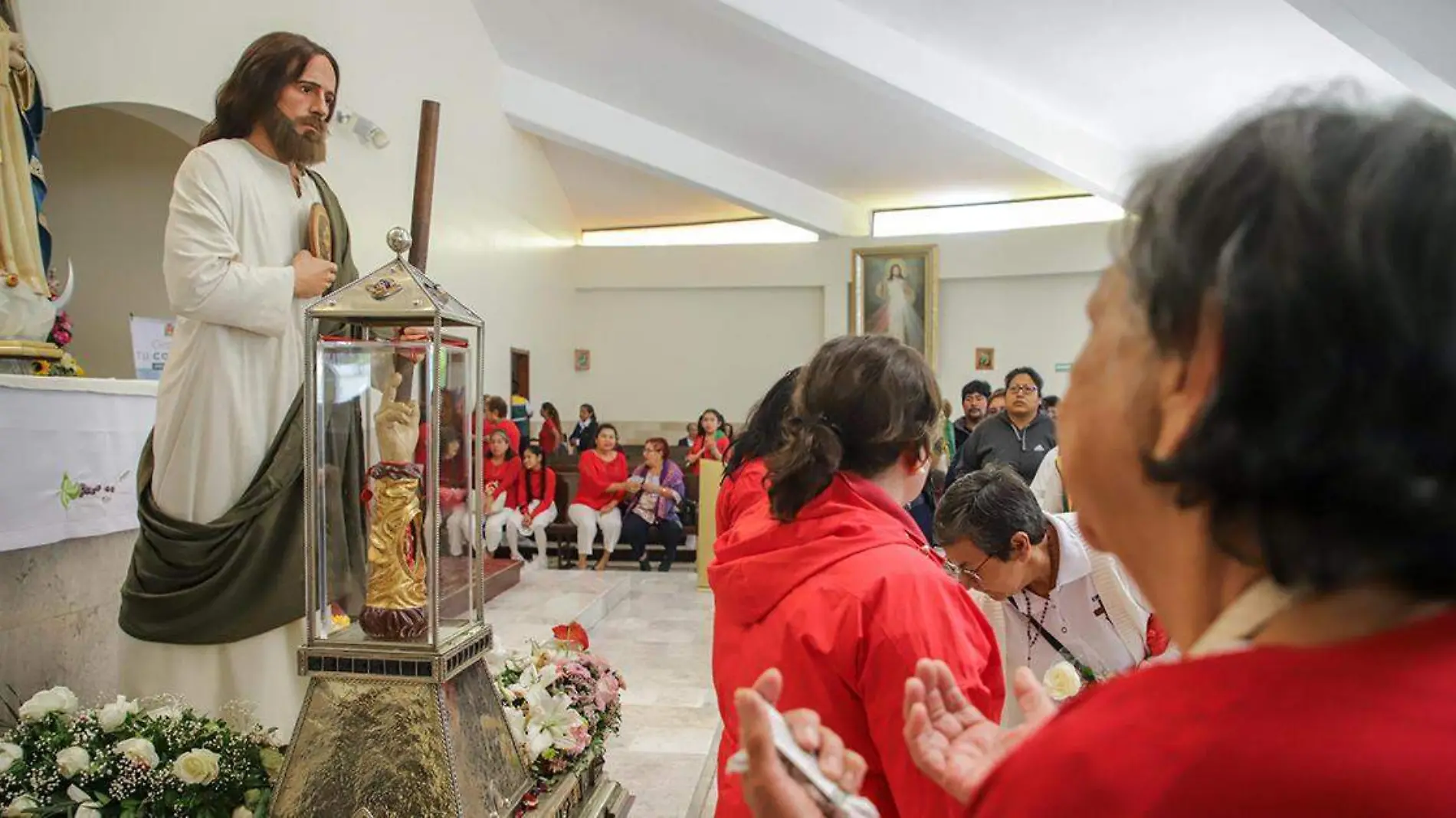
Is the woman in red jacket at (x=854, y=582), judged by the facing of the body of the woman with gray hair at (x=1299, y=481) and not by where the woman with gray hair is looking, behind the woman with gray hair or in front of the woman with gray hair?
in front

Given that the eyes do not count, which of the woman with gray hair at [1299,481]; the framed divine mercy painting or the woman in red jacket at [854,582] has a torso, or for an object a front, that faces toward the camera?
the framed divine mercy painting

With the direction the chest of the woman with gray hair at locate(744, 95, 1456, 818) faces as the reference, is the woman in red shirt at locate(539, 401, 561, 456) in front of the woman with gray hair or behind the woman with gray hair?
in front

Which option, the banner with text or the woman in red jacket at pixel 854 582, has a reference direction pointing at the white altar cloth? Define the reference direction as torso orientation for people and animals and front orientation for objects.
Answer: the banner with text

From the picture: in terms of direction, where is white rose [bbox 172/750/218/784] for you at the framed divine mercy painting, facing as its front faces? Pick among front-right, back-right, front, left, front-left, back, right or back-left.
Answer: front

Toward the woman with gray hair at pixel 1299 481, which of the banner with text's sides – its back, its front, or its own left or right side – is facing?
front

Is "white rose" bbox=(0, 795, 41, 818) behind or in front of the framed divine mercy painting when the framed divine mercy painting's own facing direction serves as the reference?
in front

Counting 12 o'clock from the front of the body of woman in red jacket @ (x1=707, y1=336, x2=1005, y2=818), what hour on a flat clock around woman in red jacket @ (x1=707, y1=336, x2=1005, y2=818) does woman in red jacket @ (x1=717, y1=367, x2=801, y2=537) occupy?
woman in red jacket @ (x1=717, y1=367, x2=801, y2=537) is roughly at 10 o'clock from woman in red jacket @ (x1=707, y1=336, x2=1005, y2=818).

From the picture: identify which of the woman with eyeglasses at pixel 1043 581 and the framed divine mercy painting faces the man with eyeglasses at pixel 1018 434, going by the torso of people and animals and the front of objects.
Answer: the framed divine mercy painting

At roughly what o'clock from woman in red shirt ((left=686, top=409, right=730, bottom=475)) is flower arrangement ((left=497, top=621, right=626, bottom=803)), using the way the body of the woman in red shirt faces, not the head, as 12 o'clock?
The flower arrangement is roughly at 12 o'clock from the woman in red shirt.

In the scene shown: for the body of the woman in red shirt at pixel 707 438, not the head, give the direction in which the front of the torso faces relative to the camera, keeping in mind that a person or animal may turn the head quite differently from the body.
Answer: toward the camera

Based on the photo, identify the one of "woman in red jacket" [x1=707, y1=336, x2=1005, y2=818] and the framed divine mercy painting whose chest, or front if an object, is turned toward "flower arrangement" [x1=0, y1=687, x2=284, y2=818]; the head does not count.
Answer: the framed divine mercy painting

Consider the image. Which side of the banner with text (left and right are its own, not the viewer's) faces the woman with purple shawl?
left

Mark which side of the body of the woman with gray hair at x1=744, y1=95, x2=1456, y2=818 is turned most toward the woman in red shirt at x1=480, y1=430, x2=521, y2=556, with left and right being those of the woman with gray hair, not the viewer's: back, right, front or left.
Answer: front
